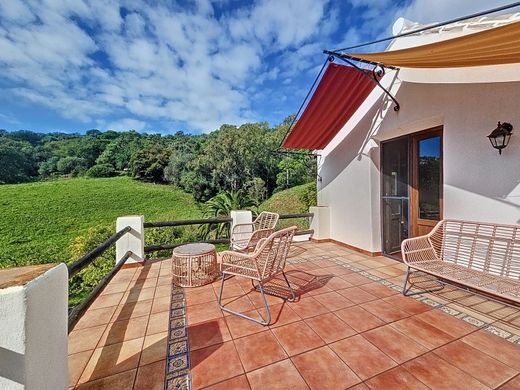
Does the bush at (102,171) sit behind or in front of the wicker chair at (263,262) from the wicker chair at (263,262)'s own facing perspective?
in front

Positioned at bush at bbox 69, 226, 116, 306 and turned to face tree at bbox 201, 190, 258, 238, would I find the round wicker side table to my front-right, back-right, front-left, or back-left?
front-right

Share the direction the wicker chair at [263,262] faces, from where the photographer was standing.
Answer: facing away from the viewer and to the left of the viewer

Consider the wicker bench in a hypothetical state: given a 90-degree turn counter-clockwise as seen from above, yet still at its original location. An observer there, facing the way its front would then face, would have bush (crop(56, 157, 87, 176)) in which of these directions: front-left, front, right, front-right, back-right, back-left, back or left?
back-right

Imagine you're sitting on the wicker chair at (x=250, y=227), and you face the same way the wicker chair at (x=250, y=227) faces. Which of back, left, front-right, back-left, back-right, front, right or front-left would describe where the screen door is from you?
back-left

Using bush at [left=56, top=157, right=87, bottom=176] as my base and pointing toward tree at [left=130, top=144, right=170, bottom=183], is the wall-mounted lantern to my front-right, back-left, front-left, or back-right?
front-right

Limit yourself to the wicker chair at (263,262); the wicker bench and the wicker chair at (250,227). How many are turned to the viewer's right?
0

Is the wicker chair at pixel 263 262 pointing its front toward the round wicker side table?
yes

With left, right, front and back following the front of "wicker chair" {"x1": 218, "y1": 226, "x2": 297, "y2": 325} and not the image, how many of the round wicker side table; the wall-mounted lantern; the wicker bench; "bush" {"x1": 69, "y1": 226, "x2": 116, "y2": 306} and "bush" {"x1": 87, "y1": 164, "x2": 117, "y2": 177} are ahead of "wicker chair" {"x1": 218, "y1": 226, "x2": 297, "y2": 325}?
3

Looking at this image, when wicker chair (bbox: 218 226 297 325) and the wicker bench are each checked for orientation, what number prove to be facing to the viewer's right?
0

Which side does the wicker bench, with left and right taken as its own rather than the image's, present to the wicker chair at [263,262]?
front

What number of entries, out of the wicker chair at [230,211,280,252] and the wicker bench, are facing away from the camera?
0

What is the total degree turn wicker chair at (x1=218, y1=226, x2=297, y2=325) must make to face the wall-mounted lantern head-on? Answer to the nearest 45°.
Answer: approximately 135° to its right
